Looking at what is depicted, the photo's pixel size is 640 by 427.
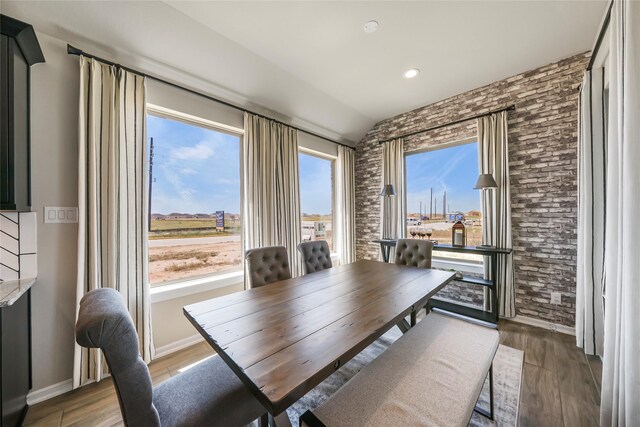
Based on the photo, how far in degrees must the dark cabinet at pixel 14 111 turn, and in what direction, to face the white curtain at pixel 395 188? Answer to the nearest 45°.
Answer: approximately 90° to its left

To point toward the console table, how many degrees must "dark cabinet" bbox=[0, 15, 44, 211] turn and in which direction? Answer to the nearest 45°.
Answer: approximately 45° to its left

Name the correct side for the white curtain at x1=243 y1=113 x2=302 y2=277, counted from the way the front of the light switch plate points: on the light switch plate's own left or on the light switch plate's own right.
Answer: on the light switch plate's own left

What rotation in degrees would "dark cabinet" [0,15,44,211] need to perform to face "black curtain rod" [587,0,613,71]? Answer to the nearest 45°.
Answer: approximately 45° to its left

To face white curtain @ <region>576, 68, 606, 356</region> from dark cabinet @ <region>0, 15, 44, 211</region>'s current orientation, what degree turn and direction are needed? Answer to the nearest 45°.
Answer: approximately 45° to its left

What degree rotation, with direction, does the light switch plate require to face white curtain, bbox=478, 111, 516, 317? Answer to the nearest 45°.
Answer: approximately 45° to its left

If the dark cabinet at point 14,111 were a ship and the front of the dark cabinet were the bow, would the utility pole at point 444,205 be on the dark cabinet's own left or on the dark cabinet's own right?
on the dark cabinet's own left

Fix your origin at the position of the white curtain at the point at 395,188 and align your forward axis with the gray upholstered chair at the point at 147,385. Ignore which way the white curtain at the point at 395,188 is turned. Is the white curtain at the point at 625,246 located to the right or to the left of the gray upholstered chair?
left
